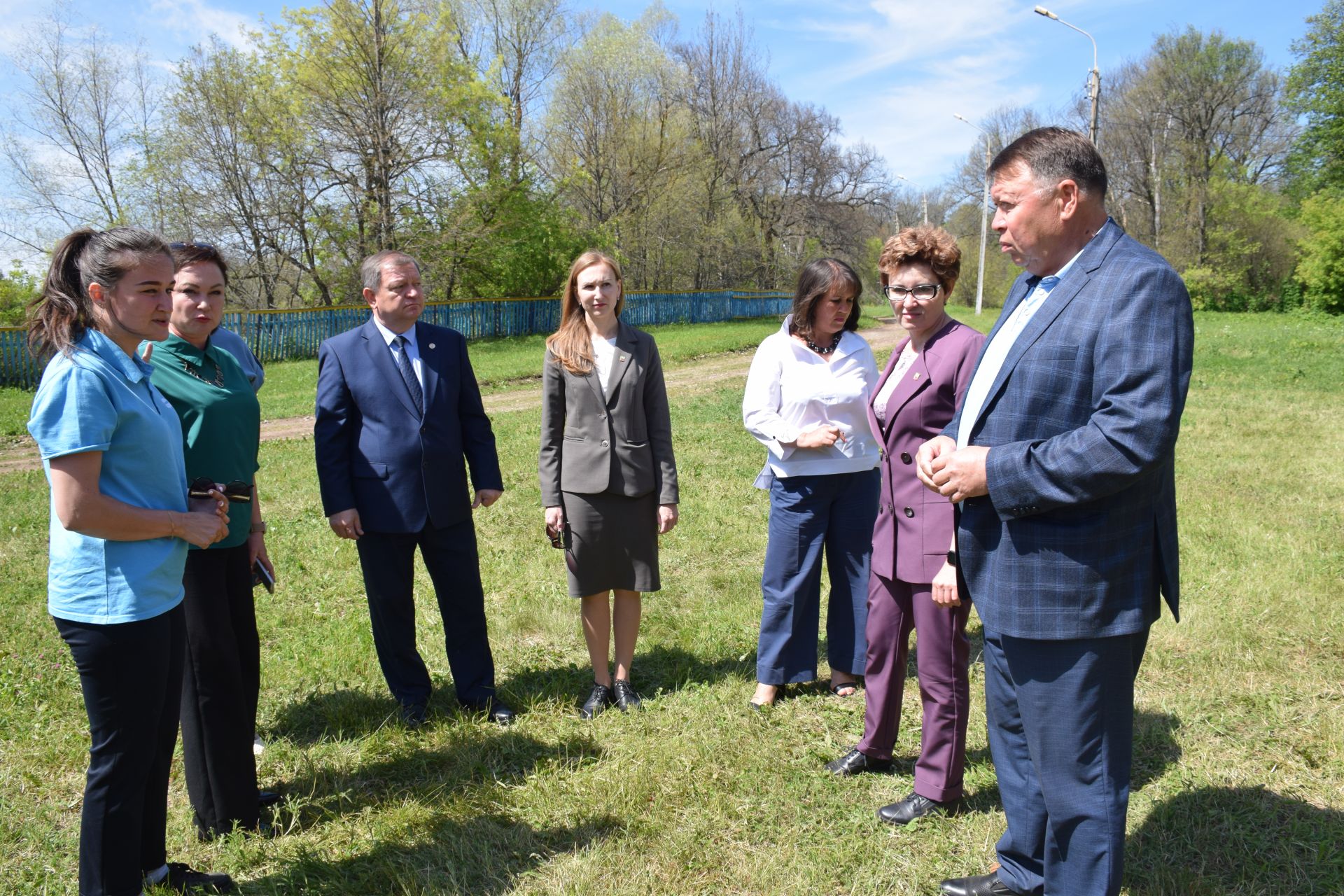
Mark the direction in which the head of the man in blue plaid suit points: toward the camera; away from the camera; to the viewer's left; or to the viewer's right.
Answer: to the viewer's left

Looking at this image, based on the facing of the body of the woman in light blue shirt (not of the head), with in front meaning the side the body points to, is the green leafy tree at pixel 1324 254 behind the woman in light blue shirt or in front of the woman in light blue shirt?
in front

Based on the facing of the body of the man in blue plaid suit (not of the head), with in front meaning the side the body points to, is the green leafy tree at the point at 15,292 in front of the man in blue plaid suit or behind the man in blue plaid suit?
in front

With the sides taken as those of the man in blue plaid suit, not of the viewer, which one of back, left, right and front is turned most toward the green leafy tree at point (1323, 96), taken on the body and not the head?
right

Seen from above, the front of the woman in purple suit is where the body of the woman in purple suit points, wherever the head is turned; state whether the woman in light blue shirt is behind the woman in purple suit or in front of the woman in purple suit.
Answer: in front

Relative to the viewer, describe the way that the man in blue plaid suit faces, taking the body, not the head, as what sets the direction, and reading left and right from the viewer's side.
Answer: facing to the left of the viewer

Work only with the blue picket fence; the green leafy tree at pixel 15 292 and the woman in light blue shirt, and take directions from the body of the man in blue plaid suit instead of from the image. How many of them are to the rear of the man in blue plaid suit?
0

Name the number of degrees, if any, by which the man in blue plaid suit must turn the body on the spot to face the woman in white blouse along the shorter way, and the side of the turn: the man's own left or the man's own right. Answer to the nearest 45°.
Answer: approximately 45° to the man's own right

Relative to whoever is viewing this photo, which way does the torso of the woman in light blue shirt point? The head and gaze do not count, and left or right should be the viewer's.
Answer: facing to the right of the viewer

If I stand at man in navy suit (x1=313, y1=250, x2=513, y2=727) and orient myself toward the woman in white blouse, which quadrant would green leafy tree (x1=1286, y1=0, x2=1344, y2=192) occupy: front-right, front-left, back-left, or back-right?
front-left

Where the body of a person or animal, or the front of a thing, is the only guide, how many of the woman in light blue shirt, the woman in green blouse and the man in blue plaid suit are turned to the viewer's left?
1

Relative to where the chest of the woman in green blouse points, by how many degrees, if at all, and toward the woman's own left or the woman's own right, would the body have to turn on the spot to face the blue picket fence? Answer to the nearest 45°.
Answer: approximately 135° to the woman's own left
